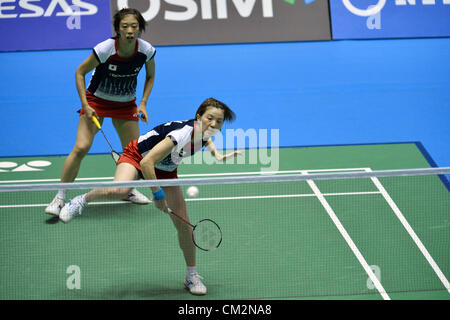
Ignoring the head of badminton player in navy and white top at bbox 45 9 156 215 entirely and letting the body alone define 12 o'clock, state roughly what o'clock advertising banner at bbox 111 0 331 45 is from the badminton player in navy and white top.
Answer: The advertising banner is roughly at 7 o'clock from the badminton player in navy and white top.

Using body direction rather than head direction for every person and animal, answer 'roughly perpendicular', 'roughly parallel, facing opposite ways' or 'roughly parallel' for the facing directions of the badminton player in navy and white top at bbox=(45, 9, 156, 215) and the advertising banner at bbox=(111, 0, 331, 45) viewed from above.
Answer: roughly parallel

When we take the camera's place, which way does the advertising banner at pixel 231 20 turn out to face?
facing the viewer

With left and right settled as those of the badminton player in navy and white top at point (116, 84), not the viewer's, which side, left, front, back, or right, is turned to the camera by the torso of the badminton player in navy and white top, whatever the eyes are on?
front

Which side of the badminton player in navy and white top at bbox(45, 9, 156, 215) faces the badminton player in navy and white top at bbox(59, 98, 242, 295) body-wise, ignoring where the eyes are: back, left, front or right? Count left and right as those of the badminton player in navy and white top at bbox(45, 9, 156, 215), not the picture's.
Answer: front

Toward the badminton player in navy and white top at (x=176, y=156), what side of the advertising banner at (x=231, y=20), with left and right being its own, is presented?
front

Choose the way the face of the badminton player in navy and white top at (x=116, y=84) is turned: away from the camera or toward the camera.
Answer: toward the camera

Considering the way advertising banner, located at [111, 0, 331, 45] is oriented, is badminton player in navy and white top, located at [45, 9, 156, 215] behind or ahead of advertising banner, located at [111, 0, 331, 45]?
ahead

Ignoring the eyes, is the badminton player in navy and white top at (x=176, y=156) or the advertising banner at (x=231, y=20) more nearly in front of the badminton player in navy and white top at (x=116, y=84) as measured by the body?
the badminton player in navy and white top at (x=176, y=156)

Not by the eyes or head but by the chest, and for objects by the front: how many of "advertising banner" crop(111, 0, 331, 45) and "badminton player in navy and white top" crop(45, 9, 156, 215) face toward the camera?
2
